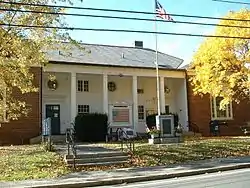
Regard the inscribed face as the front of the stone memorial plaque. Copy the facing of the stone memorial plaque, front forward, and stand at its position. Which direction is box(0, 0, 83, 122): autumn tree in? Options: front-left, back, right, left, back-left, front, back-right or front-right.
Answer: front-right

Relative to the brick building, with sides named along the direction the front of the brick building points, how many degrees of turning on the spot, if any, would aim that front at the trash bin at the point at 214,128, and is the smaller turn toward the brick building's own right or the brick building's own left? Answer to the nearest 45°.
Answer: approximately 90° to the brick building's own left

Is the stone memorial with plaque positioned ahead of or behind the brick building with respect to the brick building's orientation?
ahead

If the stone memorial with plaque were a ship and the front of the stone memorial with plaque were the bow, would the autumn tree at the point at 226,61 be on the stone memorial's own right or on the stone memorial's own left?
on the stone memorial's own left

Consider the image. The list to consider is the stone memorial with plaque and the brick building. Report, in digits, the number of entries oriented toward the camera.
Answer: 2

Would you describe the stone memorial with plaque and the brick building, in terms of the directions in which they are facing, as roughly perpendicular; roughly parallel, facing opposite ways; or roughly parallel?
roughly parallel

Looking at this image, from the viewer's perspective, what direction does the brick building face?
toward the camera

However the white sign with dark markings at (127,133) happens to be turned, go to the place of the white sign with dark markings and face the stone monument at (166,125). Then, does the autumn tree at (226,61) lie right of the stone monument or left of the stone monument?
left

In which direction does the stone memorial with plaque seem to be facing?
toward the camera

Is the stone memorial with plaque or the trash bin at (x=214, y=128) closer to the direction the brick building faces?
the stone memorial with plaque
